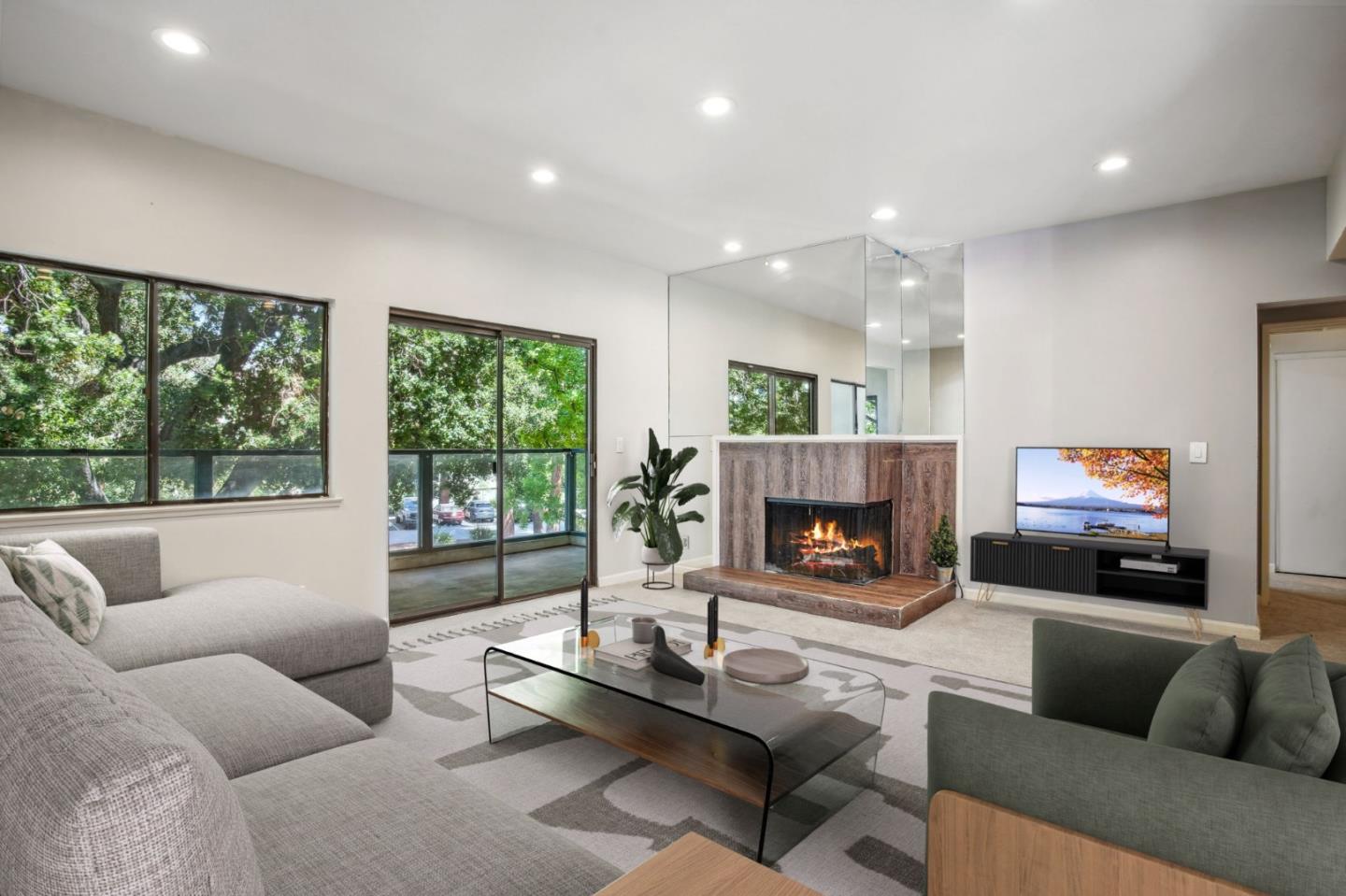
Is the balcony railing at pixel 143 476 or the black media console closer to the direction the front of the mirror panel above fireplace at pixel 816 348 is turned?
the balcony railing

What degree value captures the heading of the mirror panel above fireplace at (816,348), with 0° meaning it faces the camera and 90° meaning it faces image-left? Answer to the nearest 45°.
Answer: approximately 45°

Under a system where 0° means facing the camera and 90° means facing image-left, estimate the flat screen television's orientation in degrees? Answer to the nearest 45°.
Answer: approximately 0°

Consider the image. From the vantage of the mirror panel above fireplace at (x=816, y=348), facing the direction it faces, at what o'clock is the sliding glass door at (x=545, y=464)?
The sliding glass door is roughly at 1 o'clock from the mirror panel above fireplace.
